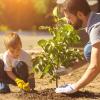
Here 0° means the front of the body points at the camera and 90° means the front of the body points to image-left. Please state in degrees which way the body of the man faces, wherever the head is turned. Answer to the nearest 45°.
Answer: approximately 90°

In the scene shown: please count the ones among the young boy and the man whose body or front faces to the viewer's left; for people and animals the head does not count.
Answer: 1

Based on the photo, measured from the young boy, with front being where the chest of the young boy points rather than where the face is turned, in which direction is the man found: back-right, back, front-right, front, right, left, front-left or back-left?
front-left

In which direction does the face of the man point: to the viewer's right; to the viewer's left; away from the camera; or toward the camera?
to the viewer's left
